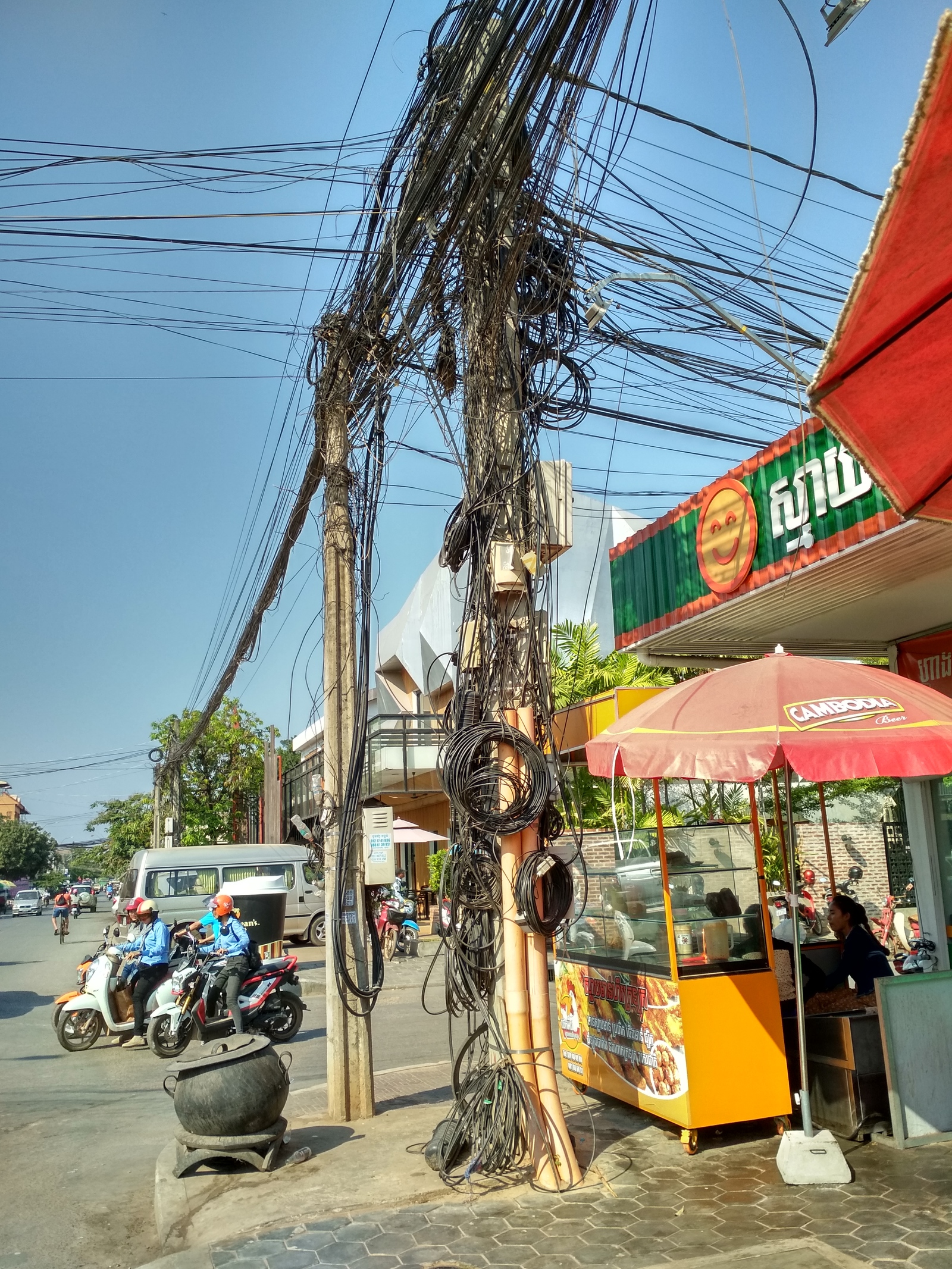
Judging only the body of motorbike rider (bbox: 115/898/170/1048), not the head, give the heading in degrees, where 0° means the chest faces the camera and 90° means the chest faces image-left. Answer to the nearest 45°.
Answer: approximately 90°

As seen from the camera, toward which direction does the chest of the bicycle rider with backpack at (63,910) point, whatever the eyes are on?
away from the camera

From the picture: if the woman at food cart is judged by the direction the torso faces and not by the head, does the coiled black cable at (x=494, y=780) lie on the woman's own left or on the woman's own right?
on the woman's own left

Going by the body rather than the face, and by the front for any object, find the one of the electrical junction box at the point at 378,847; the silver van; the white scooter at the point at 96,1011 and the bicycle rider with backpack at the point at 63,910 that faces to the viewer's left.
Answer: the white scooter

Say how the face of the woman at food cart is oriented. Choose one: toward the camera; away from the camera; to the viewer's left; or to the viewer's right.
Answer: to the viewer's left

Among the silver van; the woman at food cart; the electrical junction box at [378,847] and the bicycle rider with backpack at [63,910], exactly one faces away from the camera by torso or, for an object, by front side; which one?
the bicycle rider with backpack

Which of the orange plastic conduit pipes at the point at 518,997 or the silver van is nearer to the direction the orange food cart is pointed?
the orange plastic conduit pipes

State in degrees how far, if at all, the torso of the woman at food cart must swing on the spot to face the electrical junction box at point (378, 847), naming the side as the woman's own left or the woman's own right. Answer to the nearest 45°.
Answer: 0° — they already face it

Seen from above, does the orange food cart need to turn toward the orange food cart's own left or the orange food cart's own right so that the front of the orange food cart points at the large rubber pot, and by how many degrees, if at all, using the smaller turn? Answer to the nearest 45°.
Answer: approximately 45° to the orange food cart's own right

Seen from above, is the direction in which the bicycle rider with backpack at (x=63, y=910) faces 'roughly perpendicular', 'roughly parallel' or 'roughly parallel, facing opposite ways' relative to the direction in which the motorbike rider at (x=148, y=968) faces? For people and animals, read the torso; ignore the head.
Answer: roughly perpendicular

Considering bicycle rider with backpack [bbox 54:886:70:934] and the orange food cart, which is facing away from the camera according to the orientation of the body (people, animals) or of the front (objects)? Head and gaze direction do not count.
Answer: the bicycle rider with backpack

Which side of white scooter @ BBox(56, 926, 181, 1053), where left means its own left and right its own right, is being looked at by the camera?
left

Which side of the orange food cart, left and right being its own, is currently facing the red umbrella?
left
